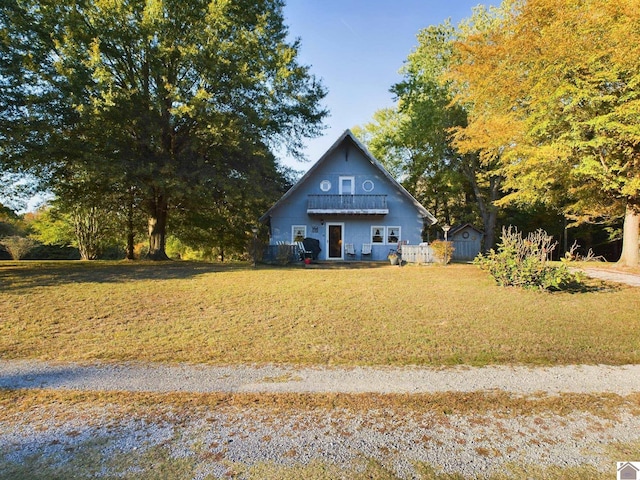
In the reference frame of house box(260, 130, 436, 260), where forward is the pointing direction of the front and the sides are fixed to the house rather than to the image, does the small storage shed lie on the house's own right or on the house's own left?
on the house's own left

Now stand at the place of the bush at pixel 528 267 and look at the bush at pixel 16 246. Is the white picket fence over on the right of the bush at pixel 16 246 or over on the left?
right

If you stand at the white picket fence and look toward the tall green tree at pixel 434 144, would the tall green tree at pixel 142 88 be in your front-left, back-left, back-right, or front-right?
back-left

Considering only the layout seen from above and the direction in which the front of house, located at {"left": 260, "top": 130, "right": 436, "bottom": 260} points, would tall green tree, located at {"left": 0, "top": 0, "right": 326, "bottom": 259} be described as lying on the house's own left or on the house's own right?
on the house's own right

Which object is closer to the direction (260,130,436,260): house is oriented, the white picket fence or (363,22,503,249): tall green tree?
the white picket fence

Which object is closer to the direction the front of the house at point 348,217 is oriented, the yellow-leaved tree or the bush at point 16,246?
the yellow-leaved tree

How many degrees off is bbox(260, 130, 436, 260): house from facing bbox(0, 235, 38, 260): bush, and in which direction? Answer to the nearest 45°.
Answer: approximately 90° to its right

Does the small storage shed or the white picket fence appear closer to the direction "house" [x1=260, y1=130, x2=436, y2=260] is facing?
the white picket fence

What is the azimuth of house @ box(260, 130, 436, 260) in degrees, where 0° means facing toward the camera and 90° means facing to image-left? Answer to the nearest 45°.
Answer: approximately 0°

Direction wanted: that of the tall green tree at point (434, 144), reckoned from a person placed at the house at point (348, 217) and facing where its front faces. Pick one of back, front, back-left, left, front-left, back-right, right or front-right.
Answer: back-left

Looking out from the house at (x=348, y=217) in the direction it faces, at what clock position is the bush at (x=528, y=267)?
The bush is roughly at 11 o'clock from the house.
